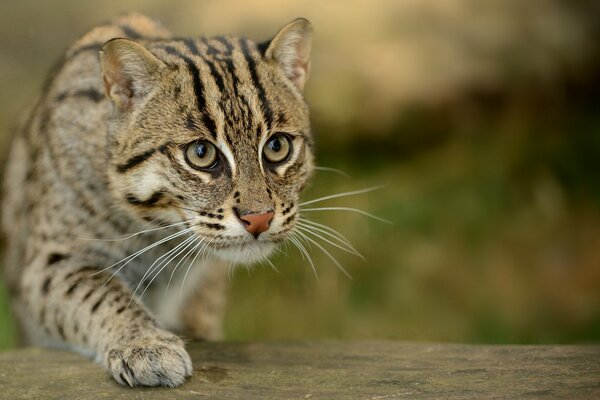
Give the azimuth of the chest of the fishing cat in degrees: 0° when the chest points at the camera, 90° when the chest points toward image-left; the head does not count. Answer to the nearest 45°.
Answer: approximately 315°
